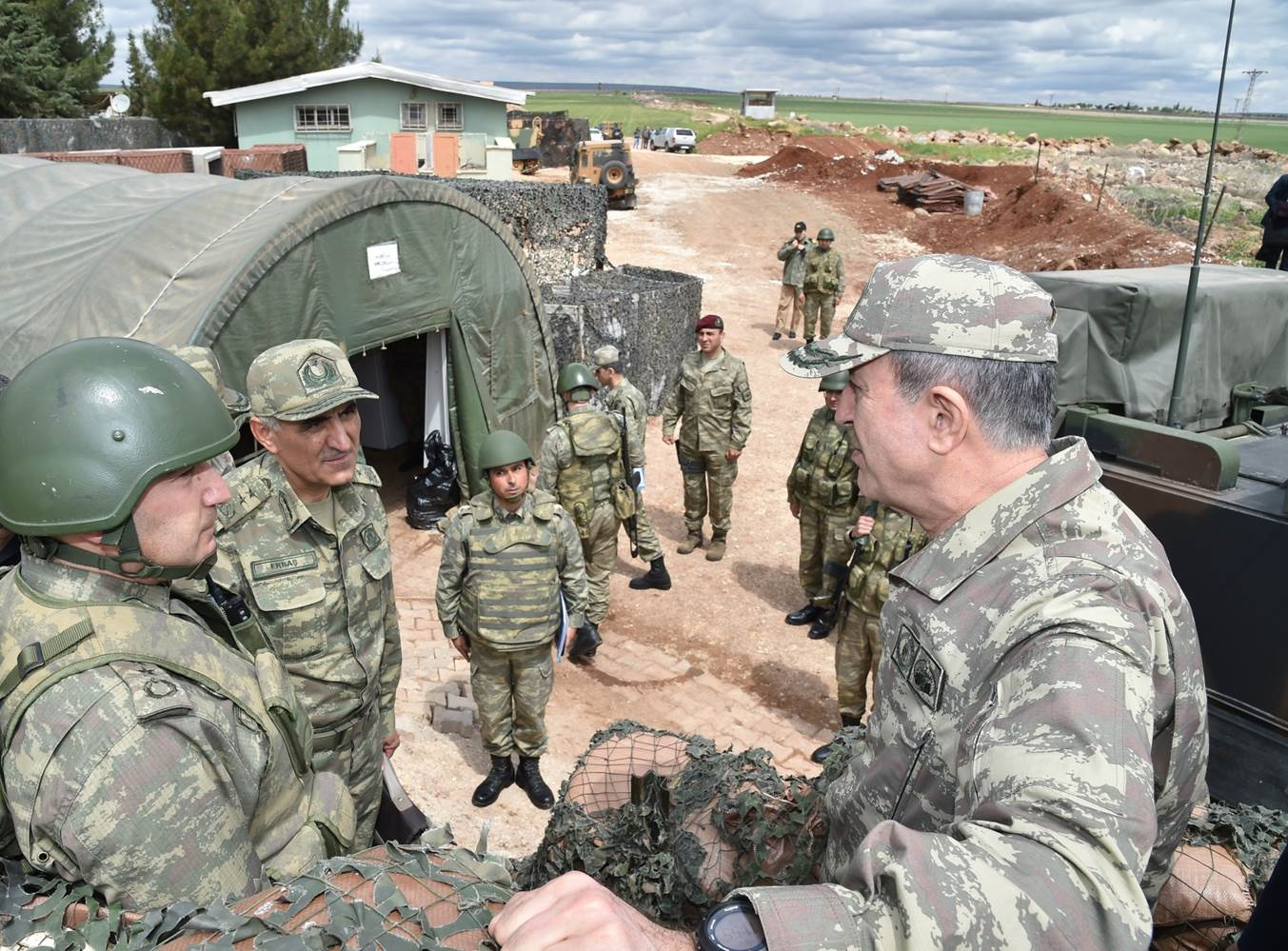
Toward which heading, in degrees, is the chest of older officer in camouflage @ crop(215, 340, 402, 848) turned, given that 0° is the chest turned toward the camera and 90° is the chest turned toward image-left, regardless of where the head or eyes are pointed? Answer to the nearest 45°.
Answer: approximately 315°

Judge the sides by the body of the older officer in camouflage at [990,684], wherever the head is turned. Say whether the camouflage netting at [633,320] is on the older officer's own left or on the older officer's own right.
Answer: on the older officer's own right

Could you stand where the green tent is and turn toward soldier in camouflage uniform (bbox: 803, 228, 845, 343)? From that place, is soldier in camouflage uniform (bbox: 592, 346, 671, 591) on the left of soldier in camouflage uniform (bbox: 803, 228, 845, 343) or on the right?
right

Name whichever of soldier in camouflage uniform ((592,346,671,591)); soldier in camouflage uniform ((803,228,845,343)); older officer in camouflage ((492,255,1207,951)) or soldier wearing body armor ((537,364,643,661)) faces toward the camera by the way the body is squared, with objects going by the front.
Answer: soldier in camouflage uniform ((803,228,845,343))

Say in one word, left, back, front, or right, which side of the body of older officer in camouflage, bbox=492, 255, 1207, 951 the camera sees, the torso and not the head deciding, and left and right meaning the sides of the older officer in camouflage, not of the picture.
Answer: left

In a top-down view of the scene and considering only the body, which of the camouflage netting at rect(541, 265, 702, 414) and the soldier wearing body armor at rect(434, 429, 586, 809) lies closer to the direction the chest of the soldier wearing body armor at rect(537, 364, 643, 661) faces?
the camouflage netting

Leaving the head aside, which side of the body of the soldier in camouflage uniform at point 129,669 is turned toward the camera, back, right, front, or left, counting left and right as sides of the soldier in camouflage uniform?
right

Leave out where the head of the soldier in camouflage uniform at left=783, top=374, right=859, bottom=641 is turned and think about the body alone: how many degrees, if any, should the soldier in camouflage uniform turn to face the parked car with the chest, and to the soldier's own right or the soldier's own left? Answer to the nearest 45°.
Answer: approximately 135° to the soldier's own right

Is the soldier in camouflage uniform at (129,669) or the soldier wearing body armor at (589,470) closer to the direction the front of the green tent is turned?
the soldier wearing body armor

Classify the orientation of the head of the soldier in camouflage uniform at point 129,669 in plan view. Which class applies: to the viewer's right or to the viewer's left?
to the viewer's right

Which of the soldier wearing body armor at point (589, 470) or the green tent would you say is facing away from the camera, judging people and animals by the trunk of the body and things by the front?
the soldier wearing body armor

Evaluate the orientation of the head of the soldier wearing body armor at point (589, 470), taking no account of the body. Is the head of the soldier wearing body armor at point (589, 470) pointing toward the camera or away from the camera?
away from the camera

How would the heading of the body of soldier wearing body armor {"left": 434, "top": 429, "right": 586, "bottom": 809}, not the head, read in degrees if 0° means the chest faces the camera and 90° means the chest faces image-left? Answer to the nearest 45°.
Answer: approximately 0°
